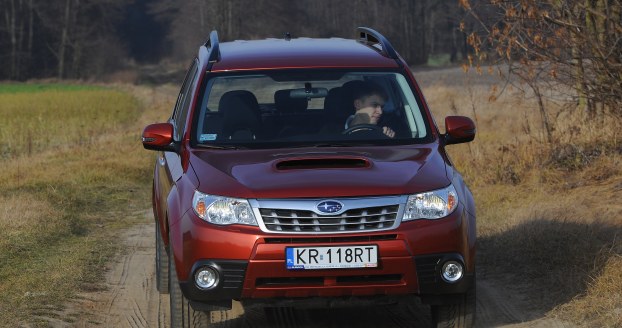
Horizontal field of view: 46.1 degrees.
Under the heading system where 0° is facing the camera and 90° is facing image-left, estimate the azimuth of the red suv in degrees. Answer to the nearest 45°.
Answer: approximately 0°

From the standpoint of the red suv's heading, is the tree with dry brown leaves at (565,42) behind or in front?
behind
